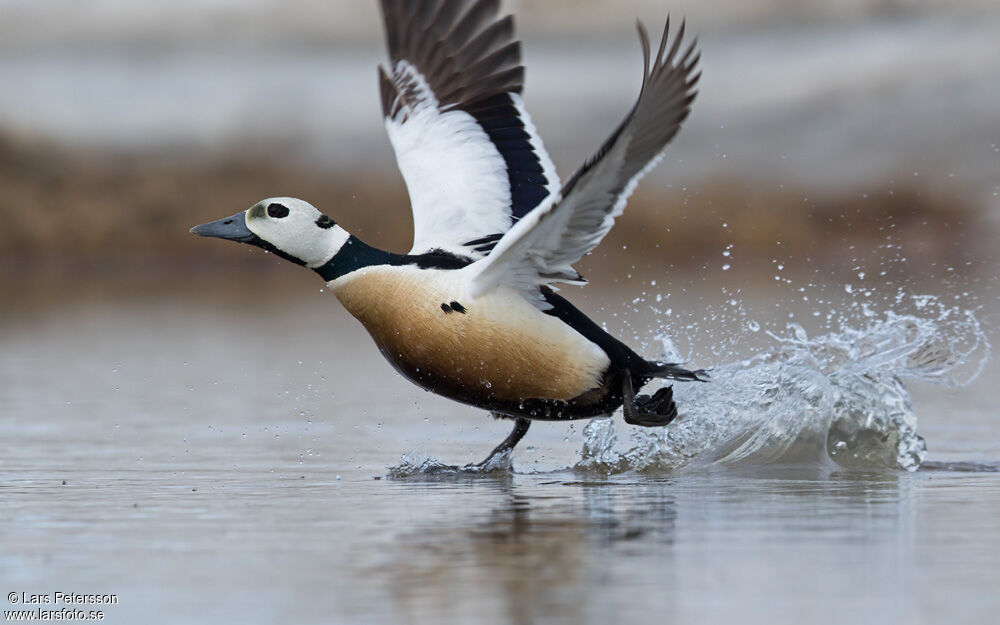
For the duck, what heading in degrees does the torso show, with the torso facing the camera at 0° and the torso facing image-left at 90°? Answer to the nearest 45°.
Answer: approximately 90°

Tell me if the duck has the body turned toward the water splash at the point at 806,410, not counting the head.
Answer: no
